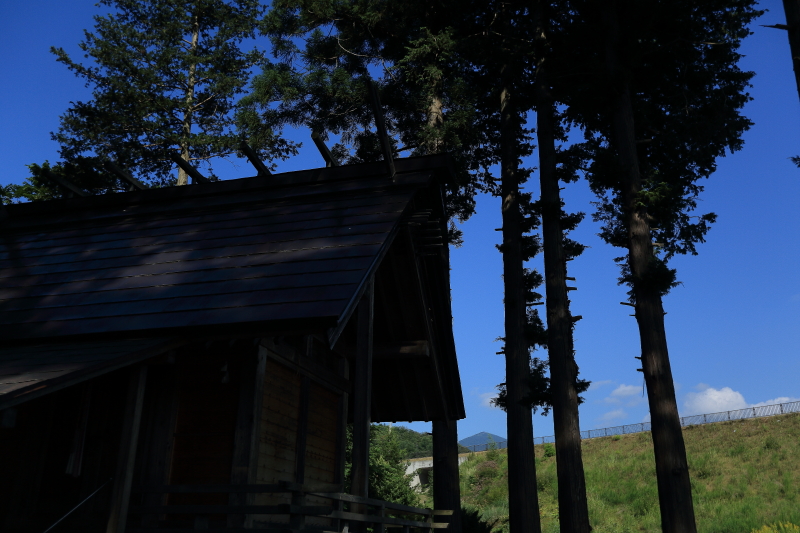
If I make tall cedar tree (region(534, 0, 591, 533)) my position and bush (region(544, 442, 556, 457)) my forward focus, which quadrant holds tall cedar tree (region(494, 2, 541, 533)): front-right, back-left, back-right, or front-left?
front-left

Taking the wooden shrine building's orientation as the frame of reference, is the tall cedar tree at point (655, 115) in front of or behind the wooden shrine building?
behind

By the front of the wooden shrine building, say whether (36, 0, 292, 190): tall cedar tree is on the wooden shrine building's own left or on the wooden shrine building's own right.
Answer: on the wooden shrine building's own right

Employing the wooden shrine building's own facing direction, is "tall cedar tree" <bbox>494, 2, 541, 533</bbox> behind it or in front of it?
behind

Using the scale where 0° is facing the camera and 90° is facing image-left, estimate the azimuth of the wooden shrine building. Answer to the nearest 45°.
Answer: approximately 45°

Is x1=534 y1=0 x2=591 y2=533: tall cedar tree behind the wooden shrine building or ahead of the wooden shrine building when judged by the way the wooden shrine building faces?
behind

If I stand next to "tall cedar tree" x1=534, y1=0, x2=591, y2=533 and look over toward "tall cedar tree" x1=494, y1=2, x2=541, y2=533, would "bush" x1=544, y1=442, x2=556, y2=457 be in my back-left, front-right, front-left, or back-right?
front-right
